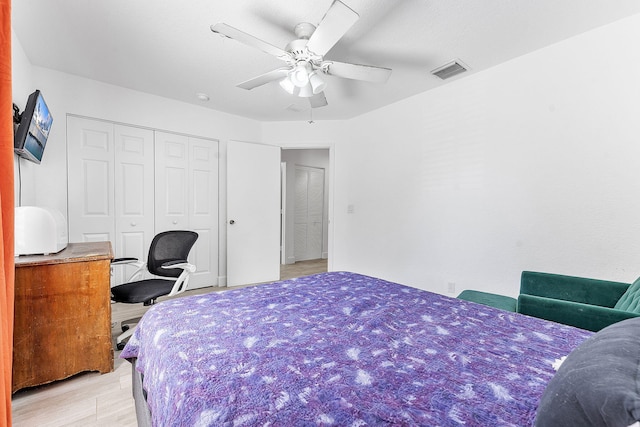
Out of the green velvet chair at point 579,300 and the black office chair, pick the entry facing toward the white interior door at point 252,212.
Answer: the green velvet chair

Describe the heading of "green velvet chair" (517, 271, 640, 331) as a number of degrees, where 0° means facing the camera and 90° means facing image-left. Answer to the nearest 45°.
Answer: approximately 90°

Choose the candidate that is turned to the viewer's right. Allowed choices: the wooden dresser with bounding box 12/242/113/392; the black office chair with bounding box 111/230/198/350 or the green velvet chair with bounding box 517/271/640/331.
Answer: the wooden dresser

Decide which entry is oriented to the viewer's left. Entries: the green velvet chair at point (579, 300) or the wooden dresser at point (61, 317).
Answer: the green velvet chair

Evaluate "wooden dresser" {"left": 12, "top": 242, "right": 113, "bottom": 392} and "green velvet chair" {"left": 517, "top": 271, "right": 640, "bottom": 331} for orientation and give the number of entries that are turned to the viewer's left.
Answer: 1

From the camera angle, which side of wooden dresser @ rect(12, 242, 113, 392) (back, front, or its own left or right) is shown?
right

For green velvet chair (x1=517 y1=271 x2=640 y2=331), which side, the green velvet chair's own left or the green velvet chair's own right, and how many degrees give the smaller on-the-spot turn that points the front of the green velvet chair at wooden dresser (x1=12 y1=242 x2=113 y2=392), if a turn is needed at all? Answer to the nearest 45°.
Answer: approximately 45° to the green velvet chair's own left

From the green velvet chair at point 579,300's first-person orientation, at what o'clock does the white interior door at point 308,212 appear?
The white interior door is roughly at 1 o'clock from the green velvet chair.

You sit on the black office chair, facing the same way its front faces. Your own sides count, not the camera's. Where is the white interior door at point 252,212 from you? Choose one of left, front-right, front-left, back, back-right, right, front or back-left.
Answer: back
